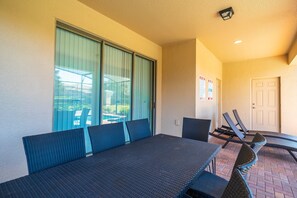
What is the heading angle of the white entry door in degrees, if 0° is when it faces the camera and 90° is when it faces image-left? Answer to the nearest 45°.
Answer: approximately 0°

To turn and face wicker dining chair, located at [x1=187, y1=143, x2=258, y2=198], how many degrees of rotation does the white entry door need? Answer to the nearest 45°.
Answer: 0° — it already faces it

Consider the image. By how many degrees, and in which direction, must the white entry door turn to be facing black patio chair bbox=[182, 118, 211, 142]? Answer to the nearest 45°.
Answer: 0° — it already faces it

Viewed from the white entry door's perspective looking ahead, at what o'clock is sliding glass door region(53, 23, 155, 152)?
The sliding glass door is roughly at 1 o'clock from the white entry door.

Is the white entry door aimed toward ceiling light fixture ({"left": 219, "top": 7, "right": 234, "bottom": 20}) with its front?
yes

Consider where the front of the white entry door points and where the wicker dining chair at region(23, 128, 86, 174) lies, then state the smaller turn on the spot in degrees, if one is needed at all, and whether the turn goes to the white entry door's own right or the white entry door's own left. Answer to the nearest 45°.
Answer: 0° — it already faces it
